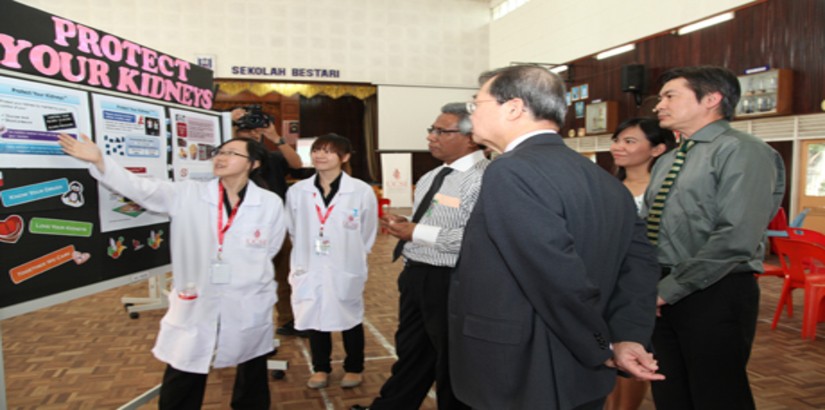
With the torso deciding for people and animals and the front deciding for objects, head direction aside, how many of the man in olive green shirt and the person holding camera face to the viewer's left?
1

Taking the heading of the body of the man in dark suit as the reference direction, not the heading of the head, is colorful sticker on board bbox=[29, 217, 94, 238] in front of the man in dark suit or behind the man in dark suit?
in front

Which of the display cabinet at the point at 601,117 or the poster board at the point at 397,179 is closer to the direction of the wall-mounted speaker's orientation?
the poster board

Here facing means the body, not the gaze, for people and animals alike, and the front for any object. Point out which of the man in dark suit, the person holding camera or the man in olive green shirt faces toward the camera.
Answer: the person holding camera

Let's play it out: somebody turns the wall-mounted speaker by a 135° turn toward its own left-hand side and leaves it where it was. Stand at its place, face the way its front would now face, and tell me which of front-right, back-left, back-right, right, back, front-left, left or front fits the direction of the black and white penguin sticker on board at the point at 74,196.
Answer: right

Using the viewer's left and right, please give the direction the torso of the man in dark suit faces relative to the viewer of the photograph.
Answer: facing away from the viewer and to the left of the viewer

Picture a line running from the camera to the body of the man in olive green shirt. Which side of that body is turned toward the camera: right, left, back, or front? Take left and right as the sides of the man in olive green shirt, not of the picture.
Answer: left

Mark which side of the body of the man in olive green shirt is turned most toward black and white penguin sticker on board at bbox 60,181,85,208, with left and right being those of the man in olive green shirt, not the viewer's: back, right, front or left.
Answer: front

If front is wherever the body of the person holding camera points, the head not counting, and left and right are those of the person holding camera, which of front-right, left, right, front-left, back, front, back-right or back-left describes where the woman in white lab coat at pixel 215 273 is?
front

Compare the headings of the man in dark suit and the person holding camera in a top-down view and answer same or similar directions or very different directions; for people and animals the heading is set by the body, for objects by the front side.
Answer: very different directions

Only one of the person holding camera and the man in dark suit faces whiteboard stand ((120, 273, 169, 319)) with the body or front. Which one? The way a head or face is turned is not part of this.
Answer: the man in dark suit

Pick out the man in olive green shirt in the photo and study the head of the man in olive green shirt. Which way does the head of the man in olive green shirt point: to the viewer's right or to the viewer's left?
to the viewer's left

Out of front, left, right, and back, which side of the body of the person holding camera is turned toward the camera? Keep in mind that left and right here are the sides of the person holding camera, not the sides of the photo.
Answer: front

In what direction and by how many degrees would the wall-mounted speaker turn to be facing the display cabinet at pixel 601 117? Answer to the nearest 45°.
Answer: approximately 90° to its right

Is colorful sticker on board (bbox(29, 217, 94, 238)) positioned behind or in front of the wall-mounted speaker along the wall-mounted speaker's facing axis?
in front
